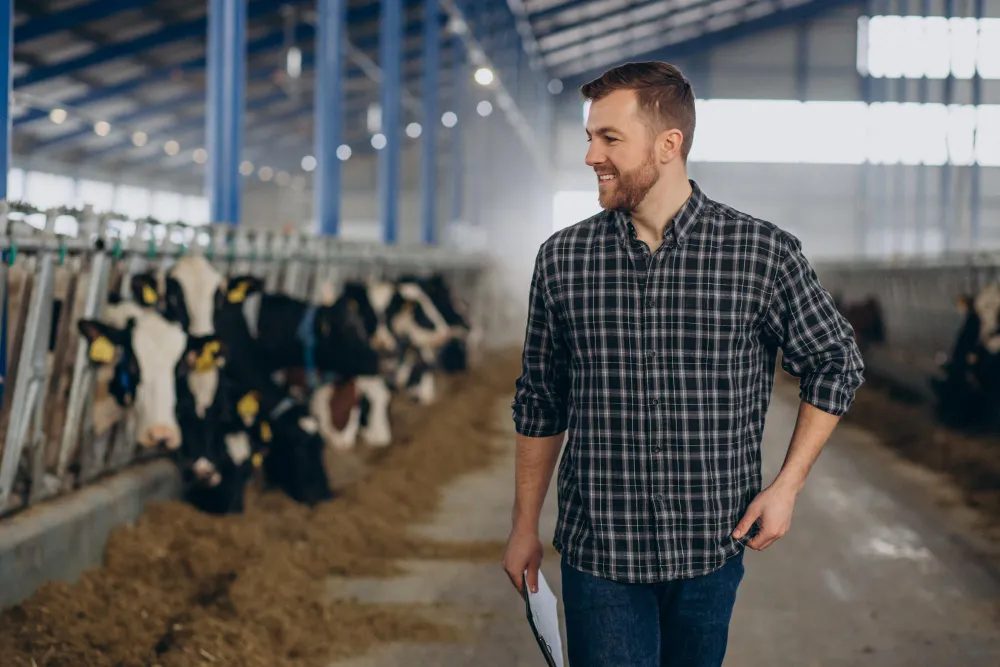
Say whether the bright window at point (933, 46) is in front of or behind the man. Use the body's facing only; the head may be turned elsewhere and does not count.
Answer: behind

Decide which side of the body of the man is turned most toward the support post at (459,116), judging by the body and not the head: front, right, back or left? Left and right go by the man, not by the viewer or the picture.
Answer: back

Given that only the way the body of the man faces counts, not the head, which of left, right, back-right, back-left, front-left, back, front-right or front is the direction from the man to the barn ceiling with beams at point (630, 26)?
back

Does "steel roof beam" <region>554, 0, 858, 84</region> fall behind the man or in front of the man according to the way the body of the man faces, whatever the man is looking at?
behind

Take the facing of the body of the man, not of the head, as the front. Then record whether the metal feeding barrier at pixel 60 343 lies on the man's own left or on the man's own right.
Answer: on the man's own right

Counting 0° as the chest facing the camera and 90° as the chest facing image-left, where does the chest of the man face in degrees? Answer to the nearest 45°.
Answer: approximately 0°

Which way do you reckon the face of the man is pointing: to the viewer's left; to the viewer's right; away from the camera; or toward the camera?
to the viewer's left

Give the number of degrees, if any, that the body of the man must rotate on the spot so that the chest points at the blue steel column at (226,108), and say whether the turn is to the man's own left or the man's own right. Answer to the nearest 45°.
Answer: approximately 135° to the man's own right
